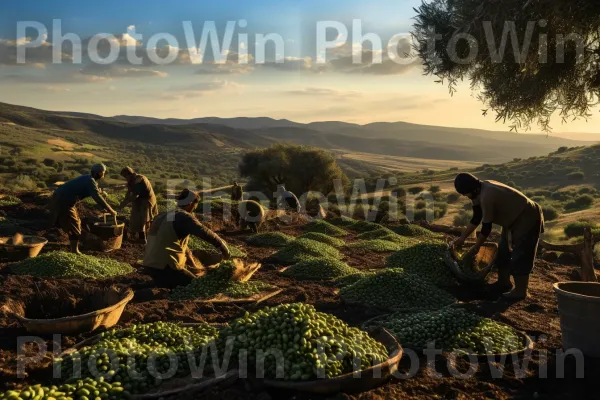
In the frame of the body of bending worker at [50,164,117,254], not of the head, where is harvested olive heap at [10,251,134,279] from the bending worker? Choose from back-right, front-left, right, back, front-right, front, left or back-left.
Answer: right

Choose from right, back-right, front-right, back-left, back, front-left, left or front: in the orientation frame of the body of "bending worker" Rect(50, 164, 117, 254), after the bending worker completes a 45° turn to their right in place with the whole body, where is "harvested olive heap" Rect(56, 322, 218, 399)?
front-right

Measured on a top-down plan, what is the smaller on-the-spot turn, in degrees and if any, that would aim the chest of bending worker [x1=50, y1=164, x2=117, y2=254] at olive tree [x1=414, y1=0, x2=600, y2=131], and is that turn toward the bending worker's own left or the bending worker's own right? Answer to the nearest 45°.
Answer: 0° — they already face it

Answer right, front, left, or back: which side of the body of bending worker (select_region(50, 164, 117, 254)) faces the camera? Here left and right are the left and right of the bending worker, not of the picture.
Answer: right

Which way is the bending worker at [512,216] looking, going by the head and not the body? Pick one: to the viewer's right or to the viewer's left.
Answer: to the viewer's left

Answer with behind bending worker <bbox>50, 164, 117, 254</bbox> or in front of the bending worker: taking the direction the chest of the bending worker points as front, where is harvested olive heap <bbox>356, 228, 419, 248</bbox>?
in front

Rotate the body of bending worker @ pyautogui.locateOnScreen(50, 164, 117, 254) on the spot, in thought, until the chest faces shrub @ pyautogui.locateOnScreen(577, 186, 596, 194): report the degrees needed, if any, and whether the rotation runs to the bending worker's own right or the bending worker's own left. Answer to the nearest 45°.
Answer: approximately 45° to the bending worker's own left

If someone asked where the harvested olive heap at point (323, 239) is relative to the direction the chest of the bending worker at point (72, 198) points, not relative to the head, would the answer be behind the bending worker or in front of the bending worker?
in front

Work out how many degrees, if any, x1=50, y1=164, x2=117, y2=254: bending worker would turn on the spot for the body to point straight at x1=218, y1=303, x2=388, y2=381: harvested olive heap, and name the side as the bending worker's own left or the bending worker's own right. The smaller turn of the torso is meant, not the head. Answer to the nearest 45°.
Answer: approximately 90° to the bending worker's own right

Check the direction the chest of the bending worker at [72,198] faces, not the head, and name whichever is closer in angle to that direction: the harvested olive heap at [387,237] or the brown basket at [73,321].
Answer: the harvested olive heap

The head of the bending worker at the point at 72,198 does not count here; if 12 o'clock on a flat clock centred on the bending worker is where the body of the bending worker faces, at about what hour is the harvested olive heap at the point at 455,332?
The harvested olive heap is roughly at 2 o'clock from the bending worker.

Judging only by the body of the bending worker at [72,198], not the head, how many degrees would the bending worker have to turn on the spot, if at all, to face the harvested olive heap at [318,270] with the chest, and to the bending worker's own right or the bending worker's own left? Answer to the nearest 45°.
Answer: approximately 45° to the bending worker's own right

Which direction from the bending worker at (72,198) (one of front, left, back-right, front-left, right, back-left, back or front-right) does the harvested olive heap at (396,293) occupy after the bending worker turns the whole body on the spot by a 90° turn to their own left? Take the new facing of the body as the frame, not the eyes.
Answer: back-right
